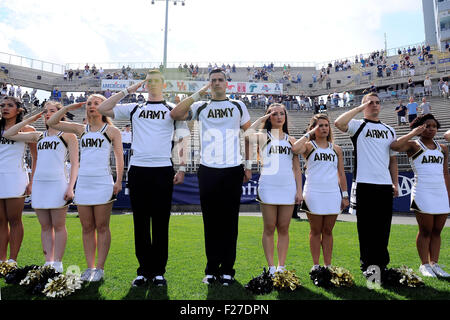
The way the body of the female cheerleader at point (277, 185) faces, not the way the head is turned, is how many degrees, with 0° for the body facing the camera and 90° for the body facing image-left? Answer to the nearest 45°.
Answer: approximately 0°

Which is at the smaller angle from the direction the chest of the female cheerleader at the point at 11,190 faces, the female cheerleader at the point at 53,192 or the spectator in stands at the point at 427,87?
the female cheerleader

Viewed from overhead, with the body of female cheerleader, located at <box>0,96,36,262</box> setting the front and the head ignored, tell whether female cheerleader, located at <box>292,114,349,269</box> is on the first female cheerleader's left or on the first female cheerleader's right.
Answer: on the first female cheerleader's left

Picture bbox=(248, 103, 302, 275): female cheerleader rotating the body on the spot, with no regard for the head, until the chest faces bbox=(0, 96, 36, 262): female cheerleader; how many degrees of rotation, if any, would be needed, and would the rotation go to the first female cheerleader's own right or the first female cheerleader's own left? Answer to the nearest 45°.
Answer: approximately 90° to the first female cheerleader's own right

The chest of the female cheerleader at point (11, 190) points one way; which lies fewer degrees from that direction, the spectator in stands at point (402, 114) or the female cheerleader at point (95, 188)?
the female cheerleader

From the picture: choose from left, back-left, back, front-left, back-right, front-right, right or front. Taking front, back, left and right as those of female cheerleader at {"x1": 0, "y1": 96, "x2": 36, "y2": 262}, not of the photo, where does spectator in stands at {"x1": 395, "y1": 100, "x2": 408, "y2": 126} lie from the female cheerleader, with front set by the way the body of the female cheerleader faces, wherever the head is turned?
back-left

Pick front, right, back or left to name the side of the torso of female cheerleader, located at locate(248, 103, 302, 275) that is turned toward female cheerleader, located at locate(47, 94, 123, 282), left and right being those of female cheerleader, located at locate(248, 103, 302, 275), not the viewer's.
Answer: right

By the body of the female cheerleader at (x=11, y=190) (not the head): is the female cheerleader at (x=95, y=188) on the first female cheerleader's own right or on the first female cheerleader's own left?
on the first female cheerleader's own left

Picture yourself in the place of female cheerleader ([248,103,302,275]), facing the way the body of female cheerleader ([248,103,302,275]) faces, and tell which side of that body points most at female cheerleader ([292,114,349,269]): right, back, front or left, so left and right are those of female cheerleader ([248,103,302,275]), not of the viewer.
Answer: left

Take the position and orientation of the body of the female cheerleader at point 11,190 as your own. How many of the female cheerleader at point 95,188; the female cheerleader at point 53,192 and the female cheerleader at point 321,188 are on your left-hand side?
3

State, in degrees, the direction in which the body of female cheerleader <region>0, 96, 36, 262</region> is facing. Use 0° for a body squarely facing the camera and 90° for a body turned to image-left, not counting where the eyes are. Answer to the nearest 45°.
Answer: approximately 45°
